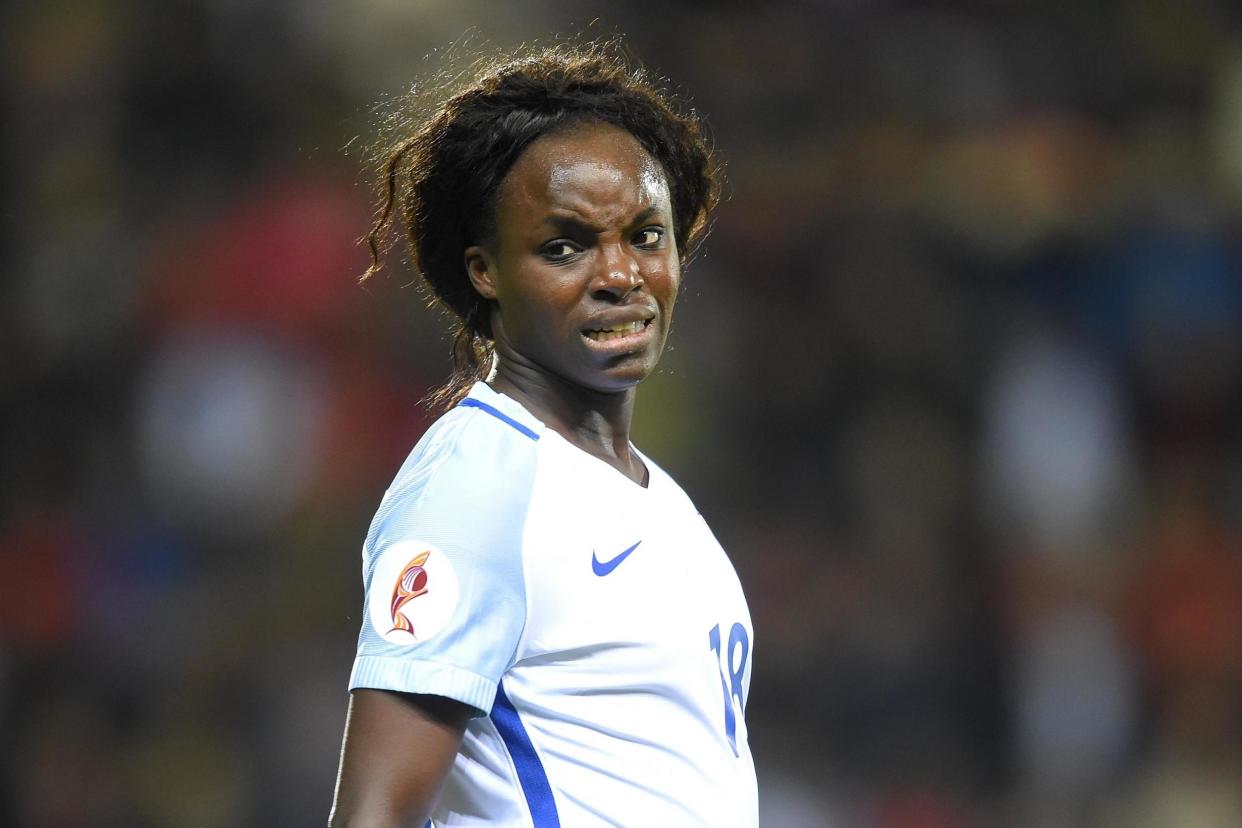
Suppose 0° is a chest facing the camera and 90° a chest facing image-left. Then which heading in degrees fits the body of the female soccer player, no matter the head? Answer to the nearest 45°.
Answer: approximately 315°
